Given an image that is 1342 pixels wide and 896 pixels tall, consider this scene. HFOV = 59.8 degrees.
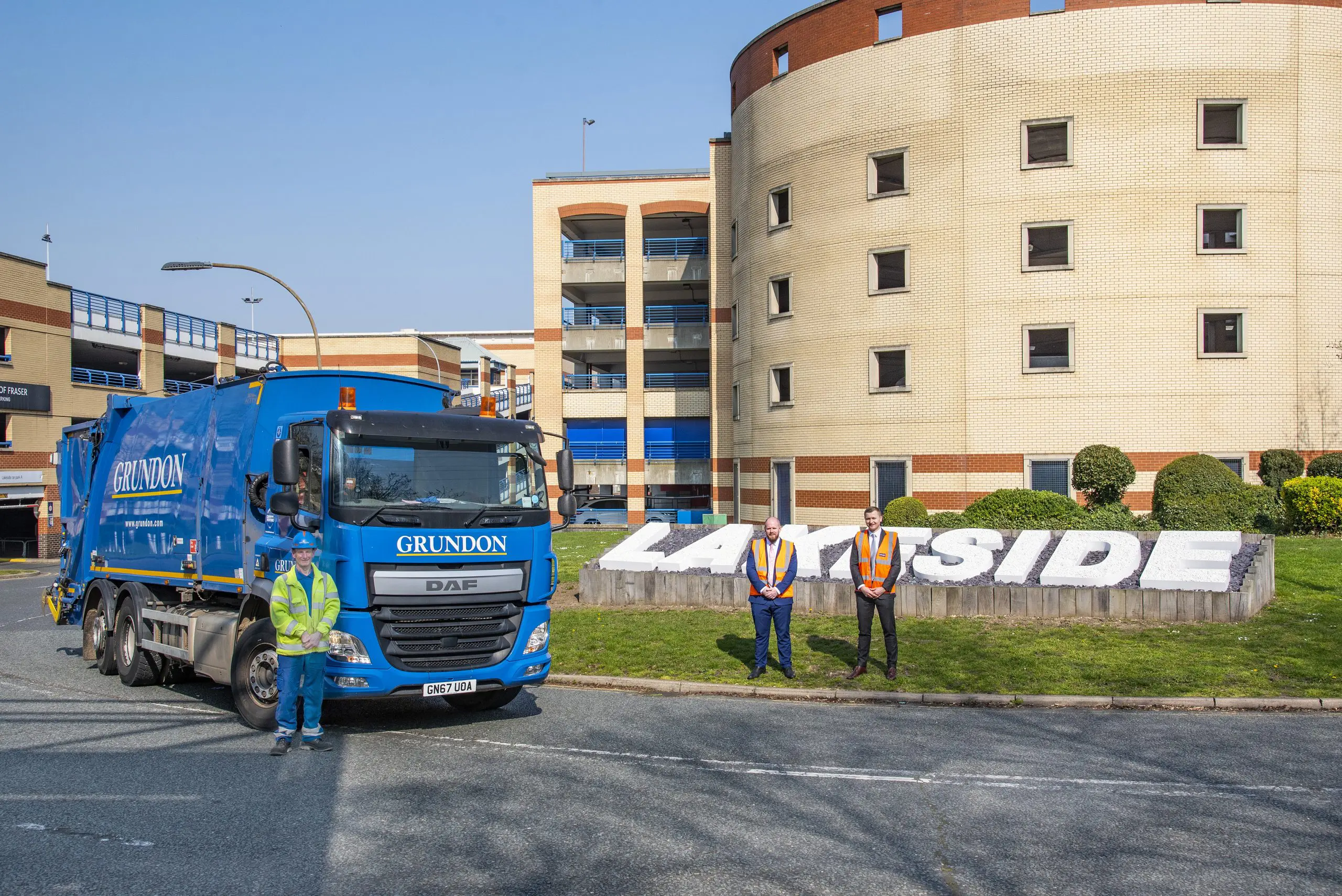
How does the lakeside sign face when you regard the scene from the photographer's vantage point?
facing the viewer

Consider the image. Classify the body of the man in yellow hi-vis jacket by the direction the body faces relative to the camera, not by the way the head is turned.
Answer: toward the camera

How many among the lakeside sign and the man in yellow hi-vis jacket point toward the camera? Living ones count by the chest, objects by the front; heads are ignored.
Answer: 2

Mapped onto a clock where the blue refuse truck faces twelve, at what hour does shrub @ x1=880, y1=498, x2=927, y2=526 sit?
The shrub is roughly at 9 o'clock from the blue refuse truck.

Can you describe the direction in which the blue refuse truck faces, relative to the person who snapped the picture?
facing the viewer and to the right of the viewer

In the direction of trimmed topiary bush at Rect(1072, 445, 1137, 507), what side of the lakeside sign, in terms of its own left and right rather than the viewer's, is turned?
back

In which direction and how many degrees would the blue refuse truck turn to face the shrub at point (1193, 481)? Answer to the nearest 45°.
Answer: approximately 90° to its left

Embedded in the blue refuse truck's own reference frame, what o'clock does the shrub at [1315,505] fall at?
The shrub is roughly at 10 o'clock from the blue refuse truck.

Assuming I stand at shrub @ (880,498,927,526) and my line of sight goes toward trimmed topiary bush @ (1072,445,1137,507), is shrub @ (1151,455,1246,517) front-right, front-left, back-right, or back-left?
front-right

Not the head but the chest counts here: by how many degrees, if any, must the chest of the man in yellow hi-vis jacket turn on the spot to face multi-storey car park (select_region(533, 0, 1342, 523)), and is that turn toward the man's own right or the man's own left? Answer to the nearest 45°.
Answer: approximately 135° to the man's own left

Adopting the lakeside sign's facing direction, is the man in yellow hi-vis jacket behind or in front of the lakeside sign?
in front

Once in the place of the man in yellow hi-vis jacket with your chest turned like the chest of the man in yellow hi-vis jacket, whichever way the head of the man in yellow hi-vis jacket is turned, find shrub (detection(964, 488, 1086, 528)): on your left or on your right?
on your left

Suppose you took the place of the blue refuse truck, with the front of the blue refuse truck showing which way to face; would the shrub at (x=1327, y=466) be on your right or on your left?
on your left

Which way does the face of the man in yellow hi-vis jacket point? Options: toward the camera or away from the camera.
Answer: toward the camera

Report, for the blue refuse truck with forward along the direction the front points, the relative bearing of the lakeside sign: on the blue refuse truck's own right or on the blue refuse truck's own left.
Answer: on the blue refuse truck's own left

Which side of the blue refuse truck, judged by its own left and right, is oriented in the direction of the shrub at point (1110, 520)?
left
